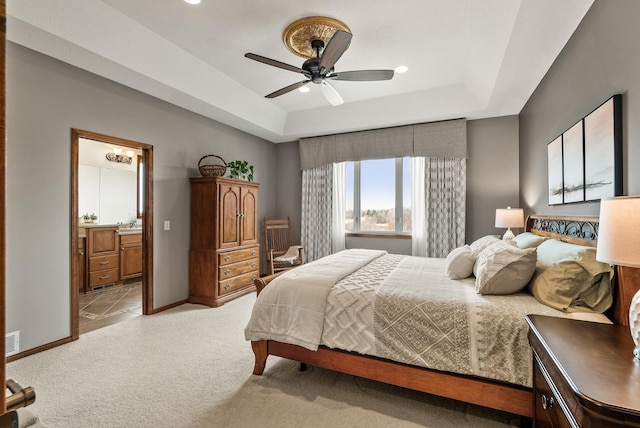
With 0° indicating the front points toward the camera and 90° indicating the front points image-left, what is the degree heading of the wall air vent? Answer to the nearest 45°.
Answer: approximately 315°

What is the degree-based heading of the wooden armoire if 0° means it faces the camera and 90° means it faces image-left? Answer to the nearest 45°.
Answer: approximately 315°

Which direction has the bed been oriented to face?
to the viewer's left

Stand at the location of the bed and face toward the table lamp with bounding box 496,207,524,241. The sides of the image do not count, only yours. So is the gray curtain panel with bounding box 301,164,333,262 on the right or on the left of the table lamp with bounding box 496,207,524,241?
left

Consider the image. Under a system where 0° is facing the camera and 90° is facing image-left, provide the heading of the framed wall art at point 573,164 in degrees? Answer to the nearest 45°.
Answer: approximately 90°
